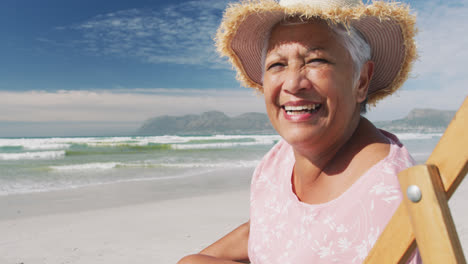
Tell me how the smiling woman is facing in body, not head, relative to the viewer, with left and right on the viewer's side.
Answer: facing the viewer and to the left of the viewer
